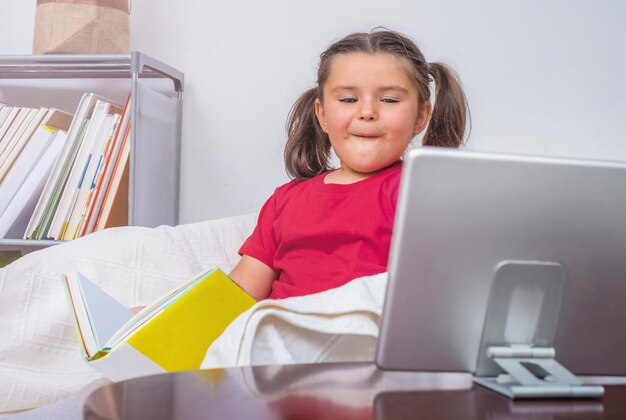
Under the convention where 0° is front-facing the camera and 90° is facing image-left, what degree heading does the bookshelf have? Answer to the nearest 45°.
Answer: approximately 45°

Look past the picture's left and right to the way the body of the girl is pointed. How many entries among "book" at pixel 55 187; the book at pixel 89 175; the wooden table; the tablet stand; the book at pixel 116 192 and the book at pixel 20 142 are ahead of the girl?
2

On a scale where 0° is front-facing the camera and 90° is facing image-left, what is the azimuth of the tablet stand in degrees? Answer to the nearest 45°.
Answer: approximately 135°

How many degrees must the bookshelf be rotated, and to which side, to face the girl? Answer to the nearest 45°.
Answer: approximately 90° to its left

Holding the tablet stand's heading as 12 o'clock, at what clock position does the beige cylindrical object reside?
The beige cylindrical object is roughly at 12 o'clock from the tablet stand.

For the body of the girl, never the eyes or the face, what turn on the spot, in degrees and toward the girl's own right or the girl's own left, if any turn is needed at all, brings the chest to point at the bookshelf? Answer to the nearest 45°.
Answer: approximately 135° to the girl's own right

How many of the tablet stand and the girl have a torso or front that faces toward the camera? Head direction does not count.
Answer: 1

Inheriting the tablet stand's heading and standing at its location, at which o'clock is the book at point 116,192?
The book is roughly at 12 o'clock from the tablet stand.

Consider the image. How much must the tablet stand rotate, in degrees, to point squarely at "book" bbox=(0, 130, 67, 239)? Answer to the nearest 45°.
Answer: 0° — it already faces it

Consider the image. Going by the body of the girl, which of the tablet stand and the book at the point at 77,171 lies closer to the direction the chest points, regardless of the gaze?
the tablet stand

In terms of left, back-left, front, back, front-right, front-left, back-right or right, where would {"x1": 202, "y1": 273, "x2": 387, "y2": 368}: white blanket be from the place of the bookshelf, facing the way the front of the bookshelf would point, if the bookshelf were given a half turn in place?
back-right

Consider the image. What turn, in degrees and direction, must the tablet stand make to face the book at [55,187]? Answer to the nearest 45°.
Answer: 0° — it already faces it

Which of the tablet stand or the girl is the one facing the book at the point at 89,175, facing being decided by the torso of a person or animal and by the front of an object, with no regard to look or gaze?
the tablet stand
